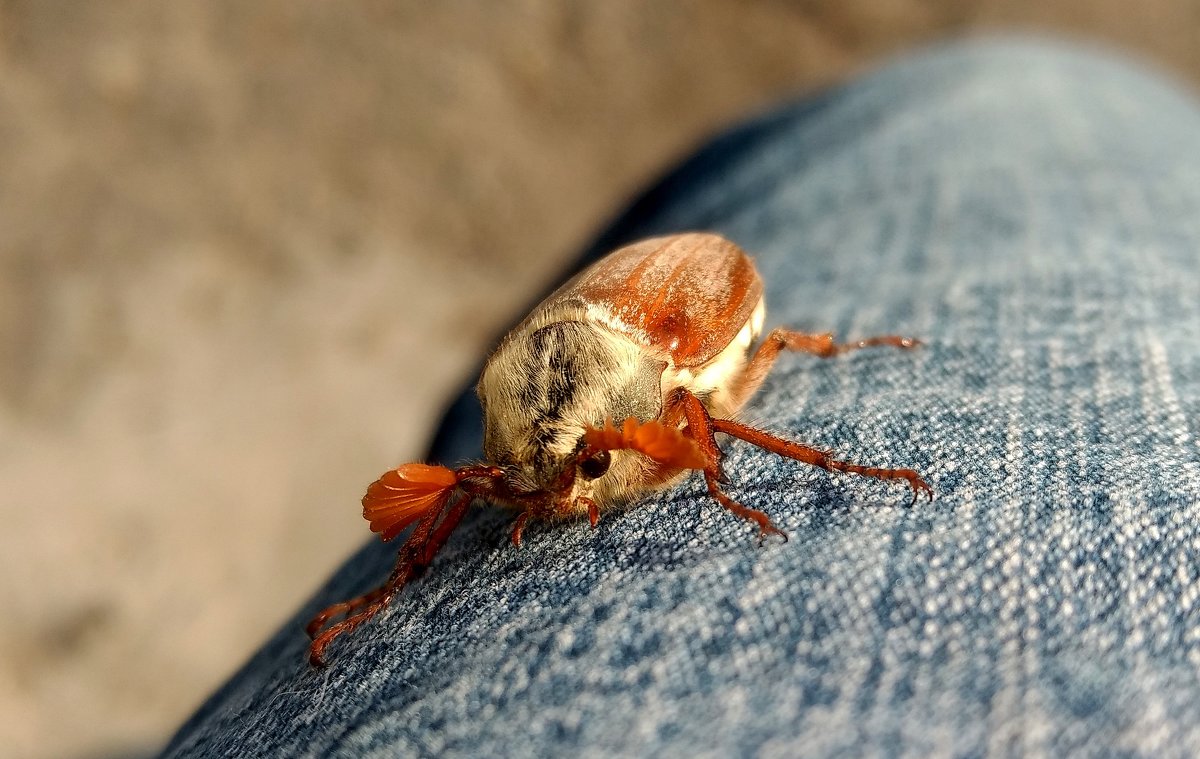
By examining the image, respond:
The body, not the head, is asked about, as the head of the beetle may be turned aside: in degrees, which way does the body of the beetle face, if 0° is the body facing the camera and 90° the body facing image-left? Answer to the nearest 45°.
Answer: approximately 45°
